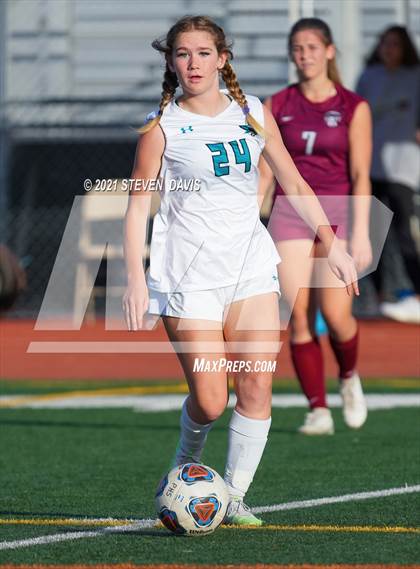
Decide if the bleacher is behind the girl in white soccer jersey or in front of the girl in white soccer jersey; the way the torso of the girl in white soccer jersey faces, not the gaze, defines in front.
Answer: behind

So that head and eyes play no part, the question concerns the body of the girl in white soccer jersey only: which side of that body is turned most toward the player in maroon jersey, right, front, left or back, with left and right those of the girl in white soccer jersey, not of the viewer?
back

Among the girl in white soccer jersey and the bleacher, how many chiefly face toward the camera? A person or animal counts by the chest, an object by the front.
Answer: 2

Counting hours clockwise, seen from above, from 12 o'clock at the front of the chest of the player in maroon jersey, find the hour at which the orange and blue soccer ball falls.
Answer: The orange and blue soccer ball is roughly at 12 o'clock from the player in maroon jersey.

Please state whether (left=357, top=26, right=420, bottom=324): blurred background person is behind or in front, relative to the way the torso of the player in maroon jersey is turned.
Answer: behind

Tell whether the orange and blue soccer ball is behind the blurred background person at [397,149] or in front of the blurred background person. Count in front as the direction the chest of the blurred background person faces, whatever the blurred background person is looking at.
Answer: in front

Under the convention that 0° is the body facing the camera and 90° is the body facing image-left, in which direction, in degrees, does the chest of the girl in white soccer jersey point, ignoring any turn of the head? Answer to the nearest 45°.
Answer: approximately 0°

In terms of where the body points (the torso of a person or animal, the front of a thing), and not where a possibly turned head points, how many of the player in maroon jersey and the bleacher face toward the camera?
2

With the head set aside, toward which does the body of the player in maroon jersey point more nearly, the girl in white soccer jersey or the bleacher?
the girl in white soccer jersey

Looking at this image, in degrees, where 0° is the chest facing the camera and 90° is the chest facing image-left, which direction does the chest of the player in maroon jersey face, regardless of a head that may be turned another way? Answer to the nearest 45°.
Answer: approximately 0°
